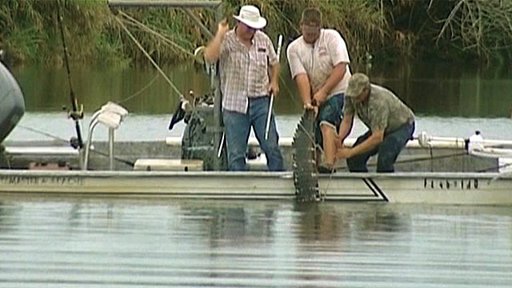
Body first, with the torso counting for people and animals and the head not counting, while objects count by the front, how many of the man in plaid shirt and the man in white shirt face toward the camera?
2

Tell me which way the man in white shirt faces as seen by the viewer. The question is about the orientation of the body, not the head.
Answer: toward the camera

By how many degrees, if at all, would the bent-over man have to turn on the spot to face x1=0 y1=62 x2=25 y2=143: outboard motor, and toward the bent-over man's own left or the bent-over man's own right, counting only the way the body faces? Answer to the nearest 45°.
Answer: approximately 45° to the bent-over man's own right

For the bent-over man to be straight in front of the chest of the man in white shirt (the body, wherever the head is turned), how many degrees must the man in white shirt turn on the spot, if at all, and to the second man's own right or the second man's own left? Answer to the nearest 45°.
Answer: approximately 45° to the second man's own left

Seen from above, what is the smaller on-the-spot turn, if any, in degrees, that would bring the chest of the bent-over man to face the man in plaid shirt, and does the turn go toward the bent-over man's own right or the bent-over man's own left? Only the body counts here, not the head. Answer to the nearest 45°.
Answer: approximately 45° to the bent-over man's own right

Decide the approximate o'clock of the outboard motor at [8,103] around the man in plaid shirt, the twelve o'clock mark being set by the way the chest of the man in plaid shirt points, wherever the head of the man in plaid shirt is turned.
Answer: The outboard motor is roughly at 3 o'clock from the man in plaid shirt.

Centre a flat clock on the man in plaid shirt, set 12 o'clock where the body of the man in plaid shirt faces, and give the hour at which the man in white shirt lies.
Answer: The man in white shirt is roughly at 9 o'clock from the man in plaid shirt.

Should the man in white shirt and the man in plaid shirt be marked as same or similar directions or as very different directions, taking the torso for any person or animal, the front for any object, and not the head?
same or similar directions

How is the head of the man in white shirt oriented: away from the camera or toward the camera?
toward the camera

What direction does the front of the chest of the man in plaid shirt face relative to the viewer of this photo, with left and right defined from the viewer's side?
facing the viewer

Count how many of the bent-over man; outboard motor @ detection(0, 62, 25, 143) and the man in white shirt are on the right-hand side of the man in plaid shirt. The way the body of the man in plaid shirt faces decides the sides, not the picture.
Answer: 1

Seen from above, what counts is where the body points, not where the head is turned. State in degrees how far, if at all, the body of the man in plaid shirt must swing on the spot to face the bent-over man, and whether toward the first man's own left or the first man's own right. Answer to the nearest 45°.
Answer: approximately 90° to the first man's own left
